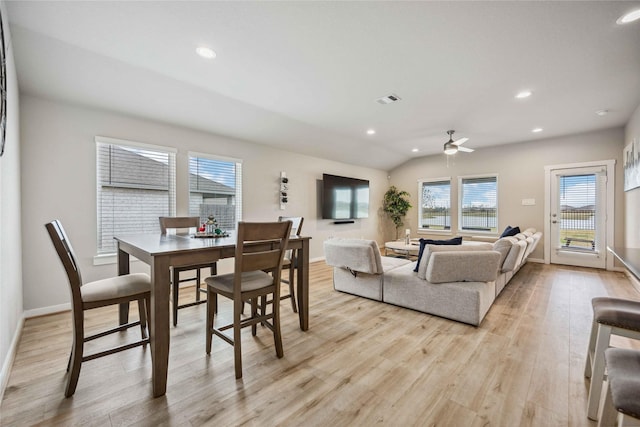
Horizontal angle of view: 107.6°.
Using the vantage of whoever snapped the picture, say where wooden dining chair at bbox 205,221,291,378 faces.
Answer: facing away from the viewer and to the left of the viewer

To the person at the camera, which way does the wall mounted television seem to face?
facing the viewer and to the right of the viewer

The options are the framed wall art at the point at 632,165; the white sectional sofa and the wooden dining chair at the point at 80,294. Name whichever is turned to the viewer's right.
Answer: the wooden dining chair

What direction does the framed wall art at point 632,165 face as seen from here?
to the viewer's left

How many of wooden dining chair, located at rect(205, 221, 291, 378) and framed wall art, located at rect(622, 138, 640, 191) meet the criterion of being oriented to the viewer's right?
0

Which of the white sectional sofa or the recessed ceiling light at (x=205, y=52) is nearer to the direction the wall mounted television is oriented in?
the white sectional sofa

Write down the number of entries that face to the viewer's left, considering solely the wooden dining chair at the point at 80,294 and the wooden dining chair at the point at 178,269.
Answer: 0

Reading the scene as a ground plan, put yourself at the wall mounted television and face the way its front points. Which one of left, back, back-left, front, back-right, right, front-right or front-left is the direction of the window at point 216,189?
right

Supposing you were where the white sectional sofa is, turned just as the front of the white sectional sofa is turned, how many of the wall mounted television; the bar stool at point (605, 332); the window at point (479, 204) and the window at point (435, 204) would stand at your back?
1

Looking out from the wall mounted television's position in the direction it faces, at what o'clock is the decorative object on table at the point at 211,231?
The decorative object on table is roughly at 2 o'clock from the wall mounted television.

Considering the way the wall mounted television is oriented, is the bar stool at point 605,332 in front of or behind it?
in front

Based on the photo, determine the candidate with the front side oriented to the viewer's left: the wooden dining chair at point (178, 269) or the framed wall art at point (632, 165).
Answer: the framed wall art

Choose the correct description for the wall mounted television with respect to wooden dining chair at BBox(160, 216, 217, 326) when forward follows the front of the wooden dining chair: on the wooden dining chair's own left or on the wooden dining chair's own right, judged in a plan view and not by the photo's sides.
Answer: on the wooden dining chair's own left

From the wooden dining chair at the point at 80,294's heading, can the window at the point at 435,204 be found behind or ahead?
ahead

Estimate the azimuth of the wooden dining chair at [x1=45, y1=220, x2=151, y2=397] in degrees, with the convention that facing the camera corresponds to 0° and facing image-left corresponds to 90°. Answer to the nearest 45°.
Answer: approximately 270°
